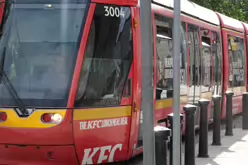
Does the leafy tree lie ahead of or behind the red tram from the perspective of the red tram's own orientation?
behind

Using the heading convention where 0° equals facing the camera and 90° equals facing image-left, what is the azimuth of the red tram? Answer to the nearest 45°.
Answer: approximately 45°
